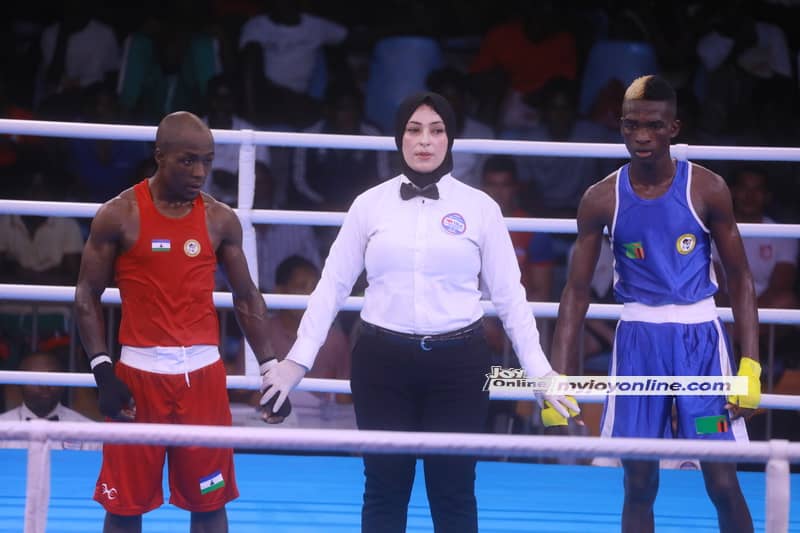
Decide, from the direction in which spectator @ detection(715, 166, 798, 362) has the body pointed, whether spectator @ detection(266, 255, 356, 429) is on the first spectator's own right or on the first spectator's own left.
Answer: on the first spectator's own right

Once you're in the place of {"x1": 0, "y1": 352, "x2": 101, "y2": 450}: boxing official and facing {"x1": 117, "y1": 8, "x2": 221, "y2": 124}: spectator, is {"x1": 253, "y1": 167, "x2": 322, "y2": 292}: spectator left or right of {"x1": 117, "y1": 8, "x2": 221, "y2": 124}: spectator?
right

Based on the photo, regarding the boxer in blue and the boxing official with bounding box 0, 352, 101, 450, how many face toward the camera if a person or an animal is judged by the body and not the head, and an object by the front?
2

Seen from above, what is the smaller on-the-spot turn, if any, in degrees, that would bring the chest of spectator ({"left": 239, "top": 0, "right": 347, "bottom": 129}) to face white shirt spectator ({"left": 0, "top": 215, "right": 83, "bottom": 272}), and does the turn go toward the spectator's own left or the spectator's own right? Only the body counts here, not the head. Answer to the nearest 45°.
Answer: approximately 45° to the spectator's own right

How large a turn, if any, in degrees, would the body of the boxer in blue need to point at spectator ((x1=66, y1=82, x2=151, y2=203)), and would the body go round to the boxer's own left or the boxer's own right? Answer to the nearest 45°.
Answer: approximately 135° to the boxer's own right

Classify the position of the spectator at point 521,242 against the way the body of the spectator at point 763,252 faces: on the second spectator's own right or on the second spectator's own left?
on the second spectator's own right

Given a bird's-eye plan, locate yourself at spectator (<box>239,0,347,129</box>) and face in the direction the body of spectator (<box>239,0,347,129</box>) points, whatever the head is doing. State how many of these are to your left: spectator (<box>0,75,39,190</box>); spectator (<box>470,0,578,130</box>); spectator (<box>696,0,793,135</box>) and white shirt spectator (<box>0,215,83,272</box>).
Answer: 2

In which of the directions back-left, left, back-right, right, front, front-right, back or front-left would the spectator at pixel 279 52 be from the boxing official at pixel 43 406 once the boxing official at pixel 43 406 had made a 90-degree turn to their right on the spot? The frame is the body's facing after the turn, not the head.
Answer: back-right

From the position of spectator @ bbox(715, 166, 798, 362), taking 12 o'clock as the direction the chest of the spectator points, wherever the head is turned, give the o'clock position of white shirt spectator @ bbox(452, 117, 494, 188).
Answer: The white shirt spectator is roughly at 3 o'clock from the spectator.

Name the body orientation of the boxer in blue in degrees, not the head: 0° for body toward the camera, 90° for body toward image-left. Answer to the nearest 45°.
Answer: approximately 0°
